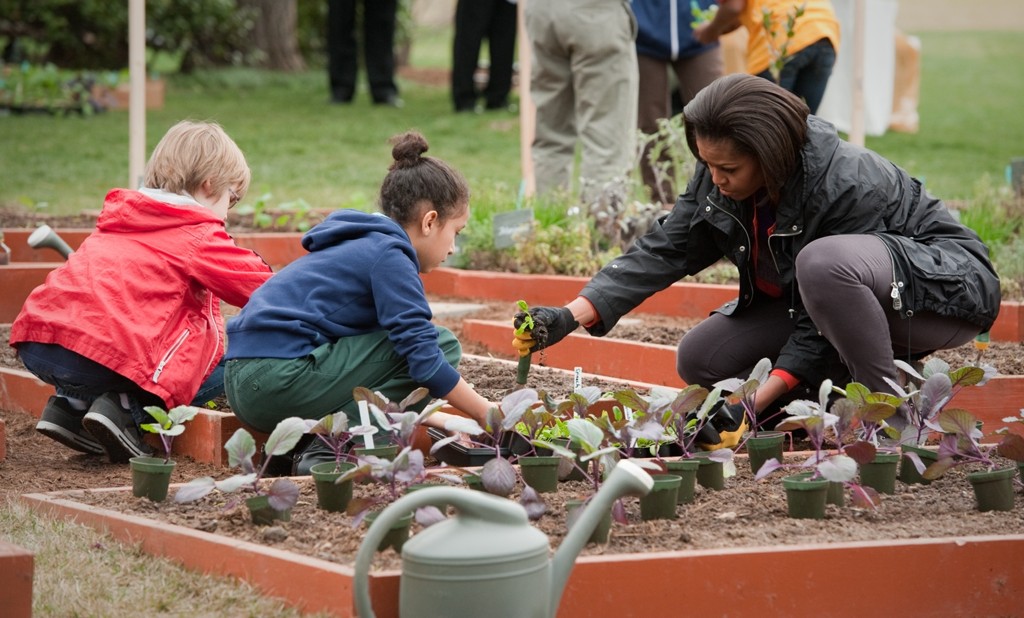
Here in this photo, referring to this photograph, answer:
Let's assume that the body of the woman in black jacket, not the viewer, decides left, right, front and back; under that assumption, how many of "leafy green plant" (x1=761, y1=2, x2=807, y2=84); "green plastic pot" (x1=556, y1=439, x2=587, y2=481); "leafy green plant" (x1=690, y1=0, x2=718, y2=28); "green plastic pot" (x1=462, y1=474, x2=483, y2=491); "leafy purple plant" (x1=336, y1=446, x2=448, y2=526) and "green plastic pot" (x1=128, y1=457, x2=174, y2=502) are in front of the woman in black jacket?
4

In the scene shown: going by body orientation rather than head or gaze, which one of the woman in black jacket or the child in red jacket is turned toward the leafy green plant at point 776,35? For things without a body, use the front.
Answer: the child in red jacket

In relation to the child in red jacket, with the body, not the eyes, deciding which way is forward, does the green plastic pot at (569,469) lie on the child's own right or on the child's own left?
on the child's own right

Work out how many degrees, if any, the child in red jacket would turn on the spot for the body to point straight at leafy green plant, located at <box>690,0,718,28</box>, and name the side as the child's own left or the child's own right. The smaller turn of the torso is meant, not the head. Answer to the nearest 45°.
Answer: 0° — they already face it

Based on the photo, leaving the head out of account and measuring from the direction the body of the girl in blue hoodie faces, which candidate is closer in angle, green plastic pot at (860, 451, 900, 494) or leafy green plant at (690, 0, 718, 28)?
the green plastic pot

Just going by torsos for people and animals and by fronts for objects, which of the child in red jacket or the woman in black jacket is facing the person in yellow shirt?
the child in red jacket

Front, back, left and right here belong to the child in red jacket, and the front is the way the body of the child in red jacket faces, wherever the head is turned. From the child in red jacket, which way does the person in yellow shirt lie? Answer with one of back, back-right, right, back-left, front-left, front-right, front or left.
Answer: front

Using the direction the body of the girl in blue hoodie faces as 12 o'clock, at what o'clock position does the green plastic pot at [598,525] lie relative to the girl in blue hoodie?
The green plastic pot is roughly at 2 o'clock from the girl in blue hoodie.

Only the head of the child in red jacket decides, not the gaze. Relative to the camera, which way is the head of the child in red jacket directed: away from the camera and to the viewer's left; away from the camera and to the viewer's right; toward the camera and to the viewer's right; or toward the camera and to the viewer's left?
away from the camera and to the viewer's right

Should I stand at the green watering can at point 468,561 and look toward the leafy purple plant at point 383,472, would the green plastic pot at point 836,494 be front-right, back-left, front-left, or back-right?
front-right

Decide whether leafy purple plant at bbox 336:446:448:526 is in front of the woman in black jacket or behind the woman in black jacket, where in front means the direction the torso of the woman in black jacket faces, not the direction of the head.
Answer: in front

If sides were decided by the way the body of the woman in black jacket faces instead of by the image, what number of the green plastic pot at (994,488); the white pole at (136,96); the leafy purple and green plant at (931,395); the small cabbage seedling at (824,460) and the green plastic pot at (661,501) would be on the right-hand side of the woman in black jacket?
1

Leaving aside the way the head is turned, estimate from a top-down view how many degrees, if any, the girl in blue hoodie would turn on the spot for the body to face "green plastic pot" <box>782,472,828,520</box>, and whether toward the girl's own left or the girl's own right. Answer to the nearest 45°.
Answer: approximately 45° to the girl's own right

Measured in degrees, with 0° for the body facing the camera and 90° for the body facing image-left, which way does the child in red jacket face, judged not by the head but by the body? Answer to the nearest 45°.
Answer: approximately 225°

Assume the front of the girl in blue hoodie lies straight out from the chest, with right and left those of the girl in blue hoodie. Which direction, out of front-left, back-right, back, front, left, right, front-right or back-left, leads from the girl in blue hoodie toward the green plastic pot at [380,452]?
right

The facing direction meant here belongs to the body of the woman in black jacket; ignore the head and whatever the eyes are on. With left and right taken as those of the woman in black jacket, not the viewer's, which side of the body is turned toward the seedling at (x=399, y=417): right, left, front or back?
front

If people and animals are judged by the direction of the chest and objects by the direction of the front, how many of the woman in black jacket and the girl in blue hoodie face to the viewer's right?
1

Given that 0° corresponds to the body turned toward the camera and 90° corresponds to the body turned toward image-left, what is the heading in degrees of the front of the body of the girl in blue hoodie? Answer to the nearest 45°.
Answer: approximately 270°
